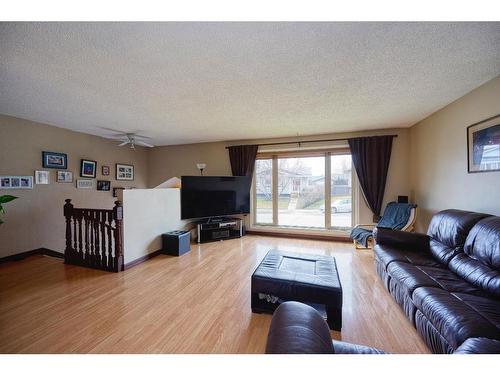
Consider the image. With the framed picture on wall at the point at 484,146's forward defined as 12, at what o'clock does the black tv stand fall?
The black tv stand is roughly at 1 o'clock from the framed picture on wall.

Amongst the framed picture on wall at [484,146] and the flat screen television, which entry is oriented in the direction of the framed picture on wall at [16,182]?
the framed picture on wall at [484,146]

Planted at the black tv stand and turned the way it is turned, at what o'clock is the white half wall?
The white half wall is roughly at 3 o'clock from the black tv stand.

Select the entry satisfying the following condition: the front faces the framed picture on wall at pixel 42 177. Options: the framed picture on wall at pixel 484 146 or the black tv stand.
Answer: the framed picture on wall at pixel 484 146

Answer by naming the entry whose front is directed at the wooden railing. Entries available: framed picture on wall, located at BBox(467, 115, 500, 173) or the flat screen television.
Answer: the framed picture on wall

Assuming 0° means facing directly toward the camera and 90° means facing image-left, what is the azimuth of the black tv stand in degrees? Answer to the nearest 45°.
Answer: approximately 315°

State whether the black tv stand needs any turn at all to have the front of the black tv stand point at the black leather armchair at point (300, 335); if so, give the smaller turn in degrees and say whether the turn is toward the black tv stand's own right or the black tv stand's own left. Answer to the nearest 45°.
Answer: approximately 45° to the black tv stand's own right

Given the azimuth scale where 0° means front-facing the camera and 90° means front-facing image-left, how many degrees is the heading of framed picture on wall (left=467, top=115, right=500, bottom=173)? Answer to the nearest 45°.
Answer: approximately 45°

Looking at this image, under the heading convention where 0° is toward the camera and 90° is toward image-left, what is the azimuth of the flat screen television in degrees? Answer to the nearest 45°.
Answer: approximately 315°
